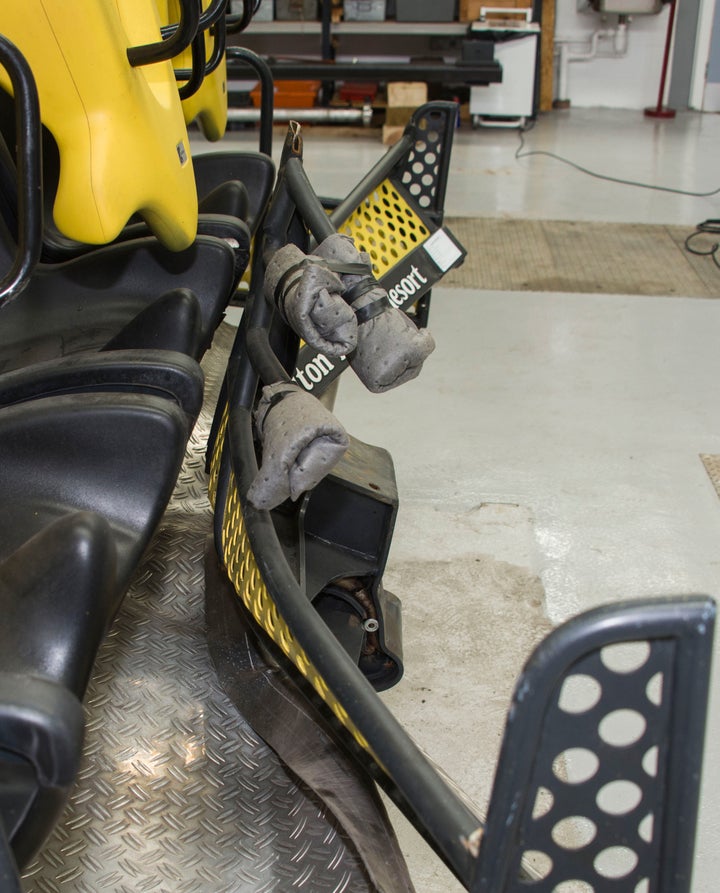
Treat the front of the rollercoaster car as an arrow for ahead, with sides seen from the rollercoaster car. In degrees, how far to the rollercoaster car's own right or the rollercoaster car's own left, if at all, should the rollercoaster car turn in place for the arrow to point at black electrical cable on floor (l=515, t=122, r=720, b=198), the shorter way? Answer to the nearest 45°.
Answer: approximately 90° to the rollercoaster car's own left

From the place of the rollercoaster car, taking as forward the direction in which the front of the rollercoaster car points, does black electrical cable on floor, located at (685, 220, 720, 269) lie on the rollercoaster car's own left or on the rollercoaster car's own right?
on the rollercoaster car's own left

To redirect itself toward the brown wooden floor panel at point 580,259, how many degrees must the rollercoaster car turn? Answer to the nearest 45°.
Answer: approximately 90° to its left

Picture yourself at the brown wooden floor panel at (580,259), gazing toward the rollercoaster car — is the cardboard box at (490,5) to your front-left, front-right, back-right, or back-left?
back-right

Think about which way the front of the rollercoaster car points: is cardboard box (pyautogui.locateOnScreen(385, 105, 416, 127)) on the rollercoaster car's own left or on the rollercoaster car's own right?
on the rollercoaster car's own left

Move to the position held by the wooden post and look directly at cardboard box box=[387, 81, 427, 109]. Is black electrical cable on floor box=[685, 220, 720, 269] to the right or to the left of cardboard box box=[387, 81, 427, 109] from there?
left

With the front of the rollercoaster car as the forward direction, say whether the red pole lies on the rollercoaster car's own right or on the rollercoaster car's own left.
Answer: on the rollercoaster car's own left
